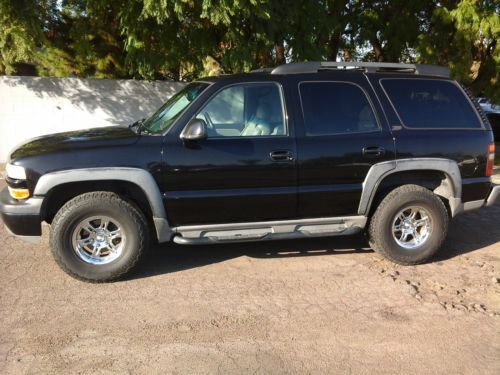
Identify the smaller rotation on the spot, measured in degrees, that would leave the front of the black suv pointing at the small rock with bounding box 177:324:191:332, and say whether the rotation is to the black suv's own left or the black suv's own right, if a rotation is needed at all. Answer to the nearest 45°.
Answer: approximately 45° to the black suv's own left

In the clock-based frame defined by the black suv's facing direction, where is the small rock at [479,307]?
The small rock is roughly at 7 o'clock from the black suv.

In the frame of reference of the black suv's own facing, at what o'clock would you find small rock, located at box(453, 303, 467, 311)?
The small rock is roughly at 7 o'clock from the black suv.

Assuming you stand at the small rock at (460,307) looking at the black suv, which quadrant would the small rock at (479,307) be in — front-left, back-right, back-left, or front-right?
back-right

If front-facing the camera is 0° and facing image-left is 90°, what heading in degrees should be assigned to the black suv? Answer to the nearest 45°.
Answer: approximately 90°

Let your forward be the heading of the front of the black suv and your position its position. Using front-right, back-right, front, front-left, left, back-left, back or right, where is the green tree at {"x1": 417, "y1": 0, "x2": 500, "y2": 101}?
back-right
